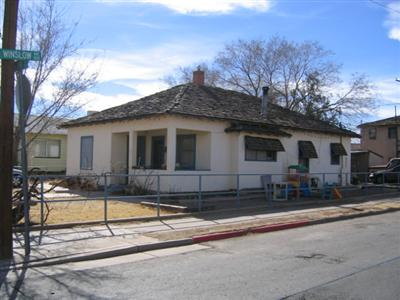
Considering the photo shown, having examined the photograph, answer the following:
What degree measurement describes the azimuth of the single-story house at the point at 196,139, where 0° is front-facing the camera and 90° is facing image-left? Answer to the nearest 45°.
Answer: approximately 45°
